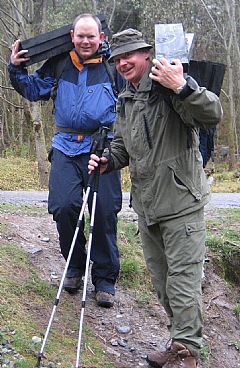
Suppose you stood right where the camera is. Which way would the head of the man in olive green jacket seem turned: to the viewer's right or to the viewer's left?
to the viewer's left

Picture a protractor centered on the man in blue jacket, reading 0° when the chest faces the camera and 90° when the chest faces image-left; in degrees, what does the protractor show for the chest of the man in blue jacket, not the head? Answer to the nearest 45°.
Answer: approximately 0°

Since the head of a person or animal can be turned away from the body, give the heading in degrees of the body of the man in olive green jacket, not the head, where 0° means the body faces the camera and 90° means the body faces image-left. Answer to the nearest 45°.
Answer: approximately 45°
